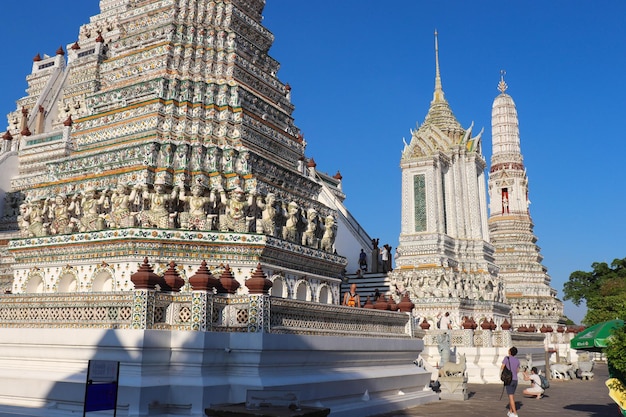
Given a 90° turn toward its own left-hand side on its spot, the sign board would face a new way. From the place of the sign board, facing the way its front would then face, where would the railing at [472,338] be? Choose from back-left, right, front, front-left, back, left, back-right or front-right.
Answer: front-left

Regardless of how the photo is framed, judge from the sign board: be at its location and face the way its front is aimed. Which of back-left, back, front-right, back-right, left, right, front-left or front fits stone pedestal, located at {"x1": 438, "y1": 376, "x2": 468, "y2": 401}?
back-left

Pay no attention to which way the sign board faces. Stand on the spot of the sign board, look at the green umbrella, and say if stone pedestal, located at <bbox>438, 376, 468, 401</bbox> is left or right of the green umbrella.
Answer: left

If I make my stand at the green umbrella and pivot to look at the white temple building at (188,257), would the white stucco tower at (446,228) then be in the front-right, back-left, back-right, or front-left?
front-right

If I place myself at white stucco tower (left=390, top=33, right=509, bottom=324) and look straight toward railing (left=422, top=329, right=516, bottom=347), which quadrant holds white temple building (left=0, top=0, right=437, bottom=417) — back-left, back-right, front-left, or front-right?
front-right

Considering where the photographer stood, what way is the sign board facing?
facing the viewer

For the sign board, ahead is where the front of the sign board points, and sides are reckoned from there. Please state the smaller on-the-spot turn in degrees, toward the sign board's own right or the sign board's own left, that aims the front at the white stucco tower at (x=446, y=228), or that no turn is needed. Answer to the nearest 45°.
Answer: approximately 135° to the sign board's own left

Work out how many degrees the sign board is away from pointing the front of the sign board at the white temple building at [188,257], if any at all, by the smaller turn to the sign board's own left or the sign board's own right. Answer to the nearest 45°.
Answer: approximately 180°

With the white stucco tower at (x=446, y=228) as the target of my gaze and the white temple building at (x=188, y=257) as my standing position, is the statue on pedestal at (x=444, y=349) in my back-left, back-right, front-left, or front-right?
front-right

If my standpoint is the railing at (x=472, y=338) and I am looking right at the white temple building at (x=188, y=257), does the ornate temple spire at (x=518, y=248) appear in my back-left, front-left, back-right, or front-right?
back-right

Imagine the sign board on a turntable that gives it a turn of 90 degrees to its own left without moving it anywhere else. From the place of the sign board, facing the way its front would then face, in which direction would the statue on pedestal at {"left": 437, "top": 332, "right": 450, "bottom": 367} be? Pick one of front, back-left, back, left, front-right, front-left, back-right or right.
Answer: front-left

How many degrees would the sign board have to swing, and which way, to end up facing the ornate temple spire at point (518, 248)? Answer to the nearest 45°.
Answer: approximately 135° to its left

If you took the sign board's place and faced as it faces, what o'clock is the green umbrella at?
The green umbrella is roughly at 9 o'clock from the sign board.
